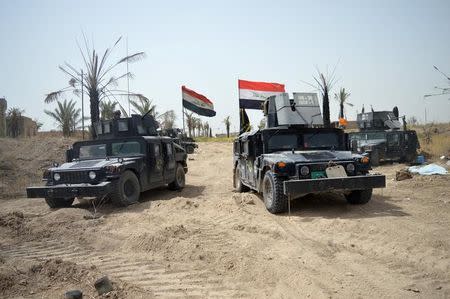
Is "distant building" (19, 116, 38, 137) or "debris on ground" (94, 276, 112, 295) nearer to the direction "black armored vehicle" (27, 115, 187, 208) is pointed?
the debris on ground

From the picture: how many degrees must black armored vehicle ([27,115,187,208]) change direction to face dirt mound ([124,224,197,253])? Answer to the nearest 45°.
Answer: approximately 45° to its left

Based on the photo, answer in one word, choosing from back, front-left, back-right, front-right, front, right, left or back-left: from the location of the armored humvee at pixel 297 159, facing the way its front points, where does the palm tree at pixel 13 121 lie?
back

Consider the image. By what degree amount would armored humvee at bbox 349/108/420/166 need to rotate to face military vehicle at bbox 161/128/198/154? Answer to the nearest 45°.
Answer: approximately 90° to its right

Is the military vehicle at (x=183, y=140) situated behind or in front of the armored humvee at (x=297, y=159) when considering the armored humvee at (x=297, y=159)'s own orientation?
behind

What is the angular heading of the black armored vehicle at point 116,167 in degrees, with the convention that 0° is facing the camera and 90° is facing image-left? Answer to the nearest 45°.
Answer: approximately 45°

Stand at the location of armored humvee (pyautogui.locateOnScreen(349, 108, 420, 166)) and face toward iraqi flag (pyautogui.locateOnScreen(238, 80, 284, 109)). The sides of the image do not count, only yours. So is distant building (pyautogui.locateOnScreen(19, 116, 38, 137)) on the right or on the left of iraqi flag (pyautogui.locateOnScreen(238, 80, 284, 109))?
right

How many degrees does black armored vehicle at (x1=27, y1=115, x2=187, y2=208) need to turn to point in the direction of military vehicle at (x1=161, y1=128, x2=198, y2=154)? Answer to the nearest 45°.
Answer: approximately 135° to its right

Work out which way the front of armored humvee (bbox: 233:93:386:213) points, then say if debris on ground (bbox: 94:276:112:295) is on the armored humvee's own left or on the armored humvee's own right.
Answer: on the armored humvee's own right

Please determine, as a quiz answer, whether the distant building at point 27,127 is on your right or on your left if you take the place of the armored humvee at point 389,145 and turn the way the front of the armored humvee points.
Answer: on your right
